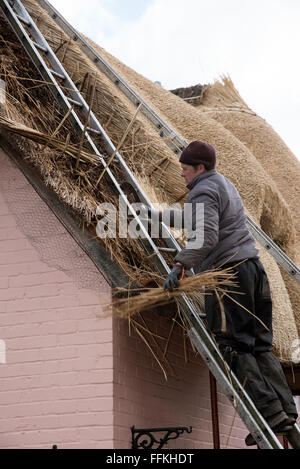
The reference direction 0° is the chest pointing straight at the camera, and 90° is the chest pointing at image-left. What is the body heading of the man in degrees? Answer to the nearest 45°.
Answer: approximately 90°

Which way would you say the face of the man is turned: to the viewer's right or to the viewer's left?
to the viewer's left
